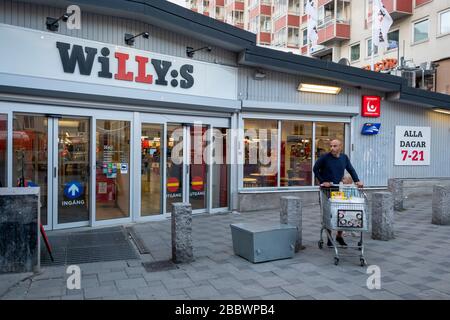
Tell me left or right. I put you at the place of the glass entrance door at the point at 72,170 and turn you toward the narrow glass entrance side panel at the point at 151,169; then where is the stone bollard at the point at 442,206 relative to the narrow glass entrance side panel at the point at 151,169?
right

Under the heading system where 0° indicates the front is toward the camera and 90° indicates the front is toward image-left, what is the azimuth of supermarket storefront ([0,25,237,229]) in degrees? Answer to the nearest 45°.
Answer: approximately 315°

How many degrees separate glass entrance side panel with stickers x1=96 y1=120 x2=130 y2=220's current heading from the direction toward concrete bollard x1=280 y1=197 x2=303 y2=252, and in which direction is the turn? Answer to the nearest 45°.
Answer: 0° — it already faces it

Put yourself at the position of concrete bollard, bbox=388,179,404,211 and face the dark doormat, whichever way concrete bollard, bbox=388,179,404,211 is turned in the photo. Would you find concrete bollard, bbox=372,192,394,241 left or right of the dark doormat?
left

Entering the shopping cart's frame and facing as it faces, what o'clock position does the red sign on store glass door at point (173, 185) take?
The red sign on store glass door is roughly at 4 o'clock from the shopping cart.

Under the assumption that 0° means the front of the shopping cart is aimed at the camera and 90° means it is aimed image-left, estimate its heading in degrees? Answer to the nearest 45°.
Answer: approximately 0°

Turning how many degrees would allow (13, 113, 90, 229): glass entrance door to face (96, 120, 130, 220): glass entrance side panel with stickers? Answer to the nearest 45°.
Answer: approximately 45° to its left
